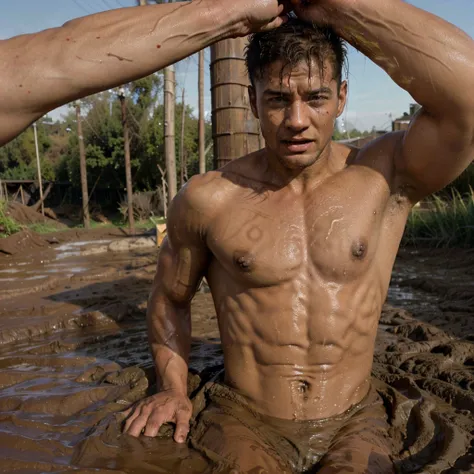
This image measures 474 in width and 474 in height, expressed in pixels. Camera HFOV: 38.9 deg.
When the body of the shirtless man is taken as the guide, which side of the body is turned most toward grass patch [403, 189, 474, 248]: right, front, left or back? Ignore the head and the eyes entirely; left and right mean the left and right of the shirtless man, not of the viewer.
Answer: back

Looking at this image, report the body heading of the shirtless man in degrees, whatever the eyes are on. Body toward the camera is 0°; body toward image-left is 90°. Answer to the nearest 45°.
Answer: approximately 0°

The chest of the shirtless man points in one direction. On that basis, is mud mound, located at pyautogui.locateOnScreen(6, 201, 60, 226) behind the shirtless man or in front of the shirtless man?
behind

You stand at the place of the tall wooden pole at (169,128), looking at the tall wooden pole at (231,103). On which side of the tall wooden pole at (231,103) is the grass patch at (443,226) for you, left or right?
left

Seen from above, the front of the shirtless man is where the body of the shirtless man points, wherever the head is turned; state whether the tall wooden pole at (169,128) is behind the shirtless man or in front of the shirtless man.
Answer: behind

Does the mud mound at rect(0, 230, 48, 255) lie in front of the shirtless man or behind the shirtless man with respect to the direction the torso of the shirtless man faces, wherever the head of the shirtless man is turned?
behind
